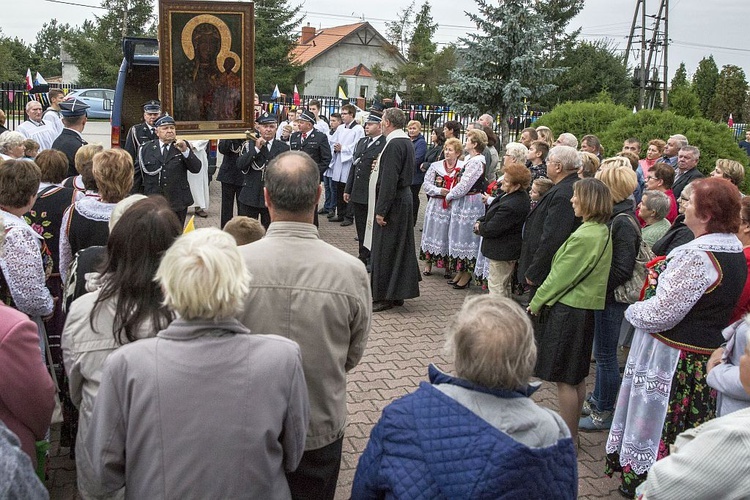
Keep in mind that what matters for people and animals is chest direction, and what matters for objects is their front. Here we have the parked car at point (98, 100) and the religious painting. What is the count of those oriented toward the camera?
1

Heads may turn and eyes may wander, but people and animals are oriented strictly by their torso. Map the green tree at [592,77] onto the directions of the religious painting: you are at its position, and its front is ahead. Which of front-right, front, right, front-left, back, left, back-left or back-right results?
back-left

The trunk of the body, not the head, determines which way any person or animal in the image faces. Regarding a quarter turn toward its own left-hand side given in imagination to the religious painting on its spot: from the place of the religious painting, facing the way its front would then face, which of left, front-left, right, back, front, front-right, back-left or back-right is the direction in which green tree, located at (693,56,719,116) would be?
front-left

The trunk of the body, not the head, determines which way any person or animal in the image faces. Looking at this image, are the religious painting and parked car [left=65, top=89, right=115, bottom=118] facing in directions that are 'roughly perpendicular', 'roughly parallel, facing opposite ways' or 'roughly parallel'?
roughly perpendicular

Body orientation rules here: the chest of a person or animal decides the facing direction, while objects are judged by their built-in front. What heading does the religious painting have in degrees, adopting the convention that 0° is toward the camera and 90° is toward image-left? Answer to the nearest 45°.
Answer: approximately 0°

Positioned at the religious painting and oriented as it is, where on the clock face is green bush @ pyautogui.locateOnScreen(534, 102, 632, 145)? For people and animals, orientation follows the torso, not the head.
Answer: The green bush is roughly at 8 o'clock from the religious painting.

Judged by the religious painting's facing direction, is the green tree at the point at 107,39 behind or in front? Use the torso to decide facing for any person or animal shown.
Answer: behind

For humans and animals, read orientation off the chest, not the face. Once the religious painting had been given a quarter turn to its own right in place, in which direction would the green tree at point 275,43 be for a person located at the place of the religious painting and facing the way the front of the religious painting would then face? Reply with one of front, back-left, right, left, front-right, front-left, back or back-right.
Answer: right
